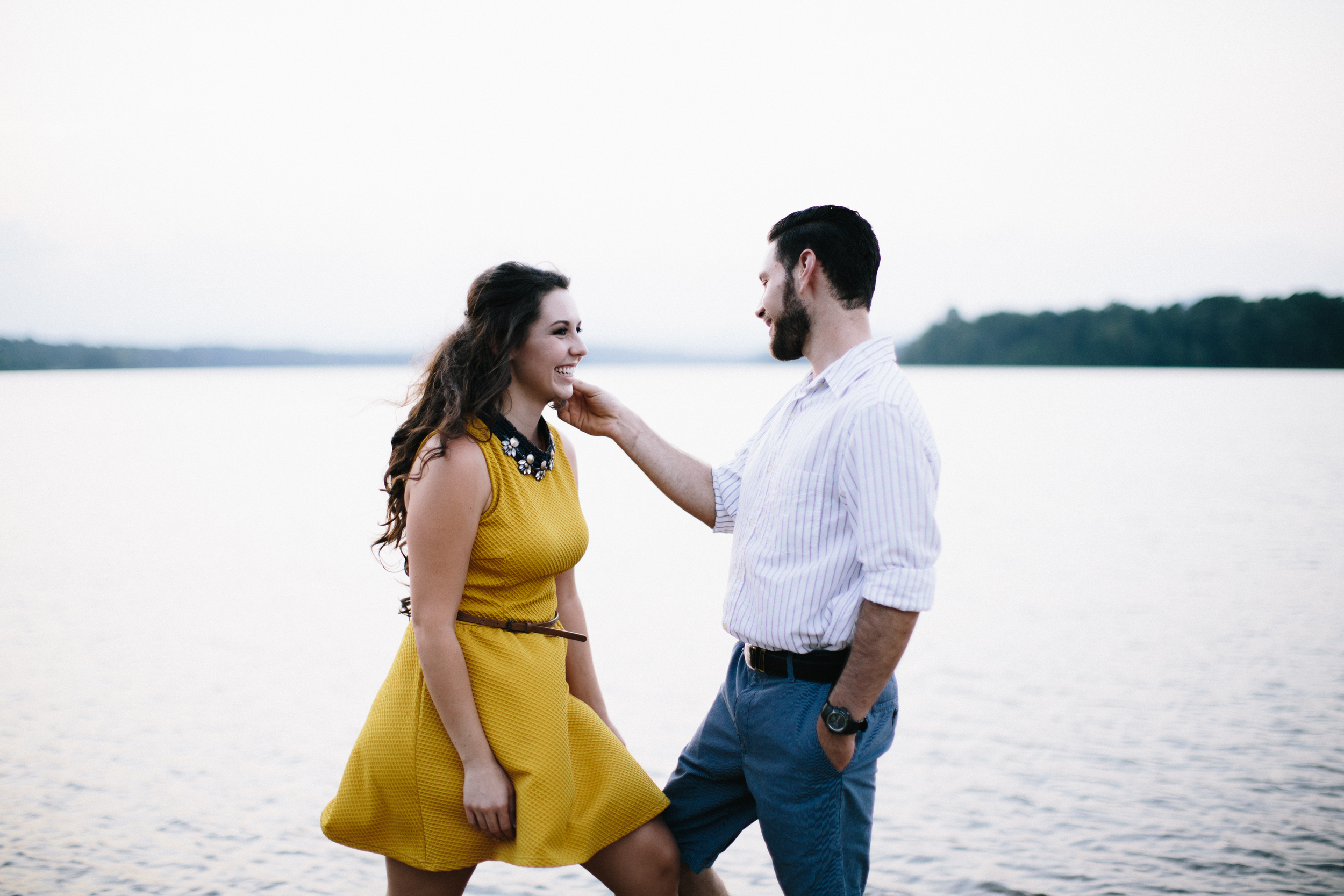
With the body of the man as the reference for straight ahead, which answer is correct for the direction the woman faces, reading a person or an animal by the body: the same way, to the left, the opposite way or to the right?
to the left

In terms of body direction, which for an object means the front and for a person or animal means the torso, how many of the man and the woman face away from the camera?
0

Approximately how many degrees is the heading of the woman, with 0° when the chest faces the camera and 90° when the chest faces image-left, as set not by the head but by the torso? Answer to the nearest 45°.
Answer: approximately 315°

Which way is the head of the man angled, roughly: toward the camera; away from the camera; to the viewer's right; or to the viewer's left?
to the viewer's left

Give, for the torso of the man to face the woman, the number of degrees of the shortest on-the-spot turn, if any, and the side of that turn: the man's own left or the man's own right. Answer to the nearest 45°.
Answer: approximately 45° to the man's own right

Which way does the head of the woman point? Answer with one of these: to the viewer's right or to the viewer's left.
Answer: to the viewer's right

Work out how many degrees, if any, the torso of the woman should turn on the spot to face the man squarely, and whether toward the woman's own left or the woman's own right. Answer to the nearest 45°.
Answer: approximately 45° to the woman's own left

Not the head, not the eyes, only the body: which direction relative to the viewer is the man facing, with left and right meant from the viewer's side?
facing the viewer and to the left of the viewer
